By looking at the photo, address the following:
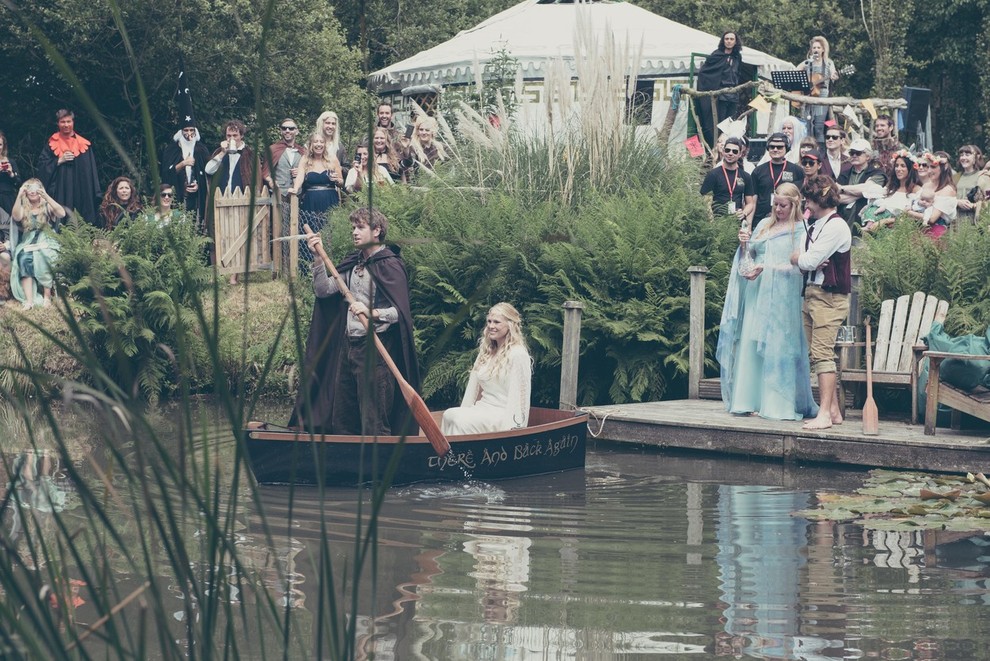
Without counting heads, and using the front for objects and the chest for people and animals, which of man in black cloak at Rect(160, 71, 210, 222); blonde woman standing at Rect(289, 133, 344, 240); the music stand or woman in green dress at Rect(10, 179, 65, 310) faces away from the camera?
the music stand

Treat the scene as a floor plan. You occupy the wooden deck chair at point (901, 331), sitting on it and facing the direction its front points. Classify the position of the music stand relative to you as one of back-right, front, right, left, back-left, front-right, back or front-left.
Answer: back-right

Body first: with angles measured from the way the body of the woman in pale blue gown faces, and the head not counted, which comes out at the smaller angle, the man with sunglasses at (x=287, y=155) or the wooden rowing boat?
the wooden rowing boat

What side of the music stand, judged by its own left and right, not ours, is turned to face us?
back

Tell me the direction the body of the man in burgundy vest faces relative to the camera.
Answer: to the viewer's left

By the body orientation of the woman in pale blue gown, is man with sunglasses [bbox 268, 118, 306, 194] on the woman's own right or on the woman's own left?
on the woman's own right

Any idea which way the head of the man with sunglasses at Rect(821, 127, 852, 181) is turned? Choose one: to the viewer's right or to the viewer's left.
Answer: to the viewer's left

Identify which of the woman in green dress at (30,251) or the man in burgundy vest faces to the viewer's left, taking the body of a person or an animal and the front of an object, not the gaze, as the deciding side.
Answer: the man in burgundy vest

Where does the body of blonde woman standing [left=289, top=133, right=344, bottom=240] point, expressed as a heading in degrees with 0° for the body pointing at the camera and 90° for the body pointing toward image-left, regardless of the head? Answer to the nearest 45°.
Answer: approximately 0°

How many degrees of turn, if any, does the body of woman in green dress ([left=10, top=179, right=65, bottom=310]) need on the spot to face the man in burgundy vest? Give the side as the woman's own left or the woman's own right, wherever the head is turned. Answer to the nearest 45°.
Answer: approximately 45° to the woman's own left

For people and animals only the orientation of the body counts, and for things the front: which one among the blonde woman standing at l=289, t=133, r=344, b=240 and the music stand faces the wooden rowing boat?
the blonde woman standing
